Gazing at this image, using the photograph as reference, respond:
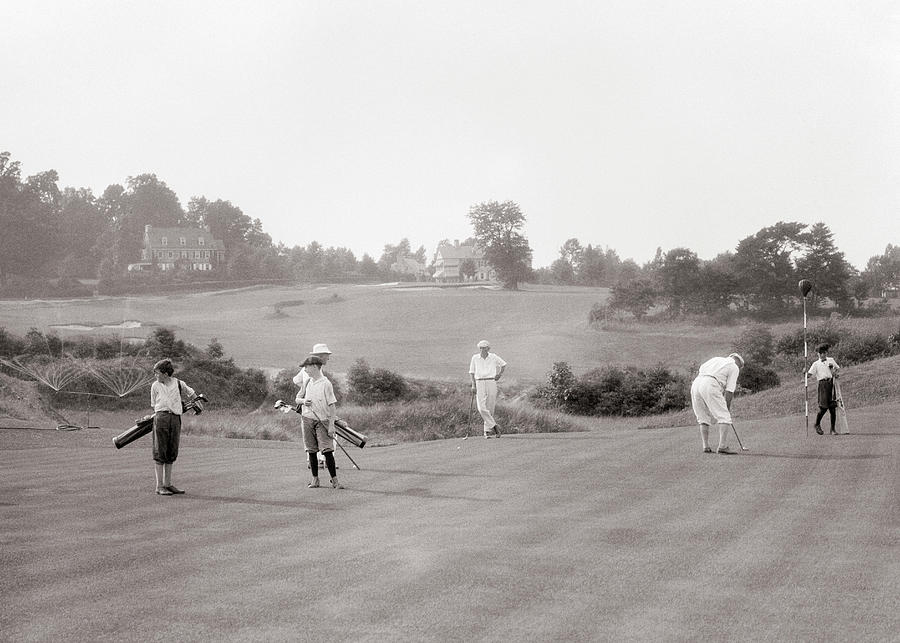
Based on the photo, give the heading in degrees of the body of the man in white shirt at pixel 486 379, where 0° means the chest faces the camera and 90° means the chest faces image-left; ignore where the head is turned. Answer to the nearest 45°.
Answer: approximately 0°

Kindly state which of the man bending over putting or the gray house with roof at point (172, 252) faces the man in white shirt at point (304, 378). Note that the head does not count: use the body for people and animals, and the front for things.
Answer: the gray house with roof

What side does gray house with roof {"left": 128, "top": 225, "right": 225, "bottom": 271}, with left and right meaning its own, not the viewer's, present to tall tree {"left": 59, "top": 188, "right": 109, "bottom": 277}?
right

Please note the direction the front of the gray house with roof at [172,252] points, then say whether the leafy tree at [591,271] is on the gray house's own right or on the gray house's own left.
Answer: on the gray house's own left

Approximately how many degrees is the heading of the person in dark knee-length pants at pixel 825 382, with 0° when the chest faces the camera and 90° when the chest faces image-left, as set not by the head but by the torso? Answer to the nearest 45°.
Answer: approximately 0°

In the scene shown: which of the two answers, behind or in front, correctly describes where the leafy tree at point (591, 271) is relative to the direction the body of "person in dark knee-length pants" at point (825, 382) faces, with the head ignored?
behind

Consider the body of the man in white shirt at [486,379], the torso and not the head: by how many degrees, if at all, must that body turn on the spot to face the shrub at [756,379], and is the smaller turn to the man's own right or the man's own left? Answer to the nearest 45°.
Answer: approximately 135° to the man's own left

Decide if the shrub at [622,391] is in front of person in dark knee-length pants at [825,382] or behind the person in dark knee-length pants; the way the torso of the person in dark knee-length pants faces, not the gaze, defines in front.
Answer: behind

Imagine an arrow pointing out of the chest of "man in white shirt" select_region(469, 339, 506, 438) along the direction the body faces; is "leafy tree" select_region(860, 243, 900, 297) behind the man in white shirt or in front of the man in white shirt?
behind
